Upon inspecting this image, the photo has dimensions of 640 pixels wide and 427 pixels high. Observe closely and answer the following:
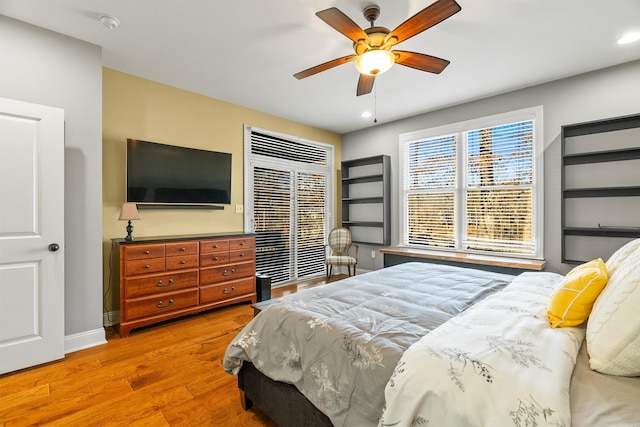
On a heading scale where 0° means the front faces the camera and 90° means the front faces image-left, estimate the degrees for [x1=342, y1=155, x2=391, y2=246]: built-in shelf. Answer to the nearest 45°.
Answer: approximately 45°

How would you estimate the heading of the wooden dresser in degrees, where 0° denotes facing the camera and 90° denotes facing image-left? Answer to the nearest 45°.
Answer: approximately 315°

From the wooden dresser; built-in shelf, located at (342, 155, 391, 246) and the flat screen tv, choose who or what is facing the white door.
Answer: the built-in shelf

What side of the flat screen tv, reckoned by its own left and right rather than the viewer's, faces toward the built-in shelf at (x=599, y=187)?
front

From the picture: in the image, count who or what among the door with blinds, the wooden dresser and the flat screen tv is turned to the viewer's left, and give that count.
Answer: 0

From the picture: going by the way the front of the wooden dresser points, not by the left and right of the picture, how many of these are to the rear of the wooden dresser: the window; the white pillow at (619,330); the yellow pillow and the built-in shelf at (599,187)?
0

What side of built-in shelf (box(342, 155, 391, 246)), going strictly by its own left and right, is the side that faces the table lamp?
front

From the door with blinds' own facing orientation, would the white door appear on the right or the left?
on its right

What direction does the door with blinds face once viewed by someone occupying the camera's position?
facing the viewer and to the right of the viewer

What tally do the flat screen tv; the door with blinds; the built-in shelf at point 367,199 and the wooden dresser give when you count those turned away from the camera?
0

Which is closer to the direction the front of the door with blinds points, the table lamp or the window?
the window

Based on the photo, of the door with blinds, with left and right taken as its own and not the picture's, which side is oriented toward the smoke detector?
right

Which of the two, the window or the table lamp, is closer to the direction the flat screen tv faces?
the window

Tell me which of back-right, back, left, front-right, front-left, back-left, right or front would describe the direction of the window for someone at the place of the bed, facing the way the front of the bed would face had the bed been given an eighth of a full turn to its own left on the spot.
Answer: right

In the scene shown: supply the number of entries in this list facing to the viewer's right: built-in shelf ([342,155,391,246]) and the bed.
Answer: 0

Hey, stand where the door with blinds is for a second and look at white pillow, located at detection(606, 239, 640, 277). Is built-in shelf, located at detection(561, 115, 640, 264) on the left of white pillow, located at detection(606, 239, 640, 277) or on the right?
left

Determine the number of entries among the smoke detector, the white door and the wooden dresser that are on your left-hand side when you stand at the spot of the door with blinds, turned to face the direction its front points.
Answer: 0

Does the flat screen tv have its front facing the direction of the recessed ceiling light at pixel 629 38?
yes
